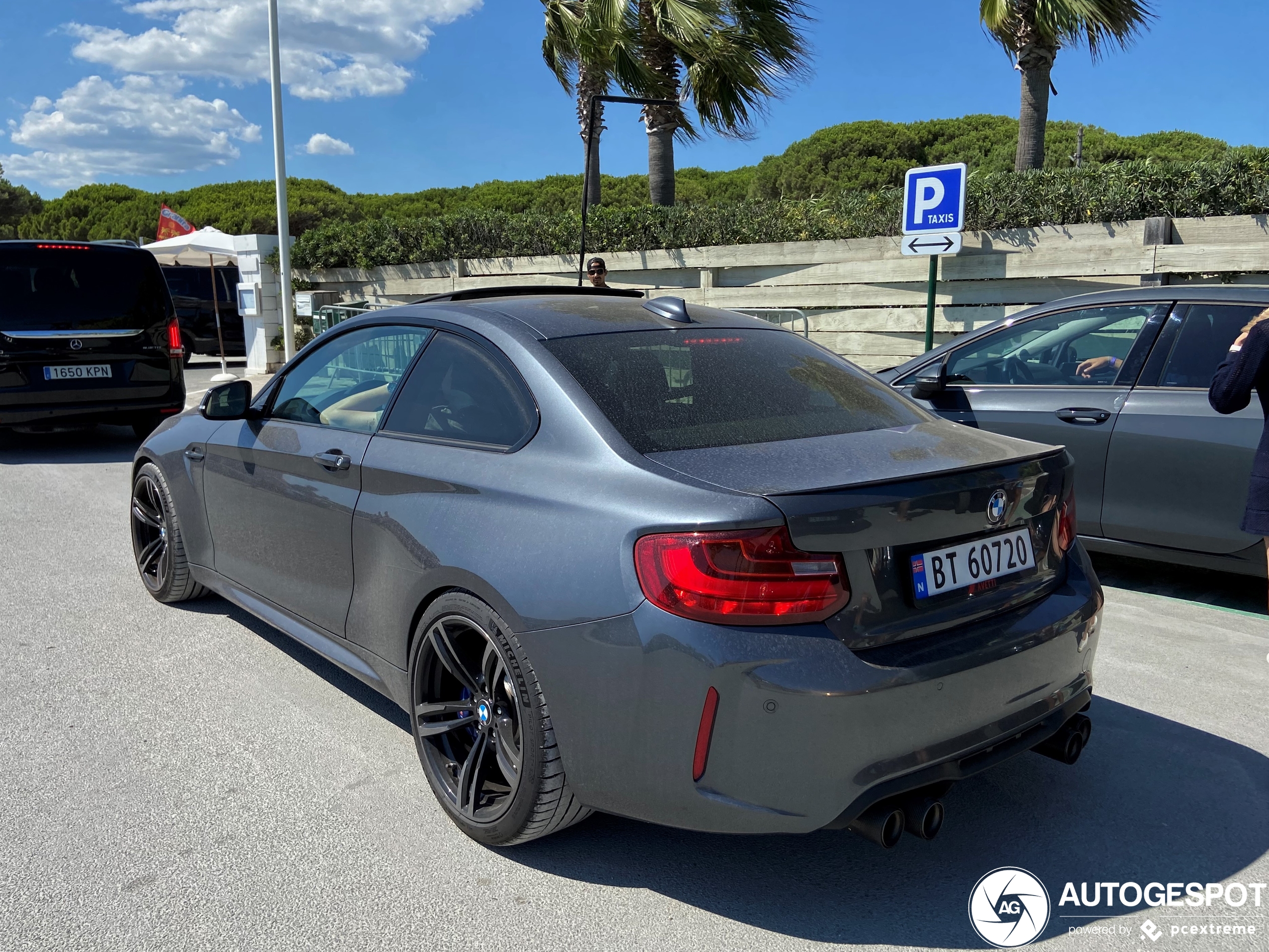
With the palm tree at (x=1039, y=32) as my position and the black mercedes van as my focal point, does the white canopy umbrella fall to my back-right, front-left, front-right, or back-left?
front-right

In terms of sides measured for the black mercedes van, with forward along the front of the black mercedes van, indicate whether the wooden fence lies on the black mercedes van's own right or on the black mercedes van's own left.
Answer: on the black mercedes van's own right

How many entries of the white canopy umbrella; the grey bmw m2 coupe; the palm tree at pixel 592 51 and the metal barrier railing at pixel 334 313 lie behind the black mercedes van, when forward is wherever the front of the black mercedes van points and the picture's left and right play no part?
1

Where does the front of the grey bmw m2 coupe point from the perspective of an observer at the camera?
facing away from the viewer and to the left of the viewer

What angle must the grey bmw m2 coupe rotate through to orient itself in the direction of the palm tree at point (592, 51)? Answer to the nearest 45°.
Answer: approximately 45° to its right

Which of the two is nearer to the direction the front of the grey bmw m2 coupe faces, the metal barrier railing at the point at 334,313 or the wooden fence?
the metal barrier railing

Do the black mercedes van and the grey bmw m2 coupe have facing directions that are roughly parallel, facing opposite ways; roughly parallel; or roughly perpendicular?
roughly parallel

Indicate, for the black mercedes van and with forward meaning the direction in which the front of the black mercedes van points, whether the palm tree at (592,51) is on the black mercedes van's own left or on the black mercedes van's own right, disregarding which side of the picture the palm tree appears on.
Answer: on the black mercedes van's own right

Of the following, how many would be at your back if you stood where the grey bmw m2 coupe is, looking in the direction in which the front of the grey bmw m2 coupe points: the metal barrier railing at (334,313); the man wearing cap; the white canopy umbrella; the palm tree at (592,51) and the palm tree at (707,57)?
0

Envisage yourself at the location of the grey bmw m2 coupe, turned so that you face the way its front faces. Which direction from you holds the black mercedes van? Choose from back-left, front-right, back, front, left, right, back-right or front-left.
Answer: front

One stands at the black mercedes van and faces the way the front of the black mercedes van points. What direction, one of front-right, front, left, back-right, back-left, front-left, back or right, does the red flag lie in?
front

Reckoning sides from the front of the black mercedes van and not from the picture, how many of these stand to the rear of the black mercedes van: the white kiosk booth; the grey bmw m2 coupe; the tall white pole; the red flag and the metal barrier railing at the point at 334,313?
1

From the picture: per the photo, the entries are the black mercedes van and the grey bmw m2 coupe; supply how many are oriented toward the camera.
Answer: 0

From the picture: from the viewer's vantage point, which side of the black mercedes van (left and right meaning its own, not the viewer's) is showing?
back

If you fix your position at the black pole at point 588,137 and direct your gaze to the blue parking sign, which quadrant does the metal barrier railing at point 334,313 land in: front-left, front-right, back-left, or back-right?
back-right

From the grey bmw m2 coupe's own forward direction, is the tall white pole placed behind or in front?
in front

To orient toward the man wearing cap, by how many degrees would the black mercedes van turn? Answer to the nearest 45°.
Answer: approximately 90° to its right

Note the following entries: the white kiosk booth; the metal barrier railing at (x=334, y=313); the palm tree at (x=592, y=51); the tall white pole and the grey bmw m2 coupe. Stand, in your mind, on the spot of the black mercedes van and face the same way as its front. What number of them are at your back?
1
